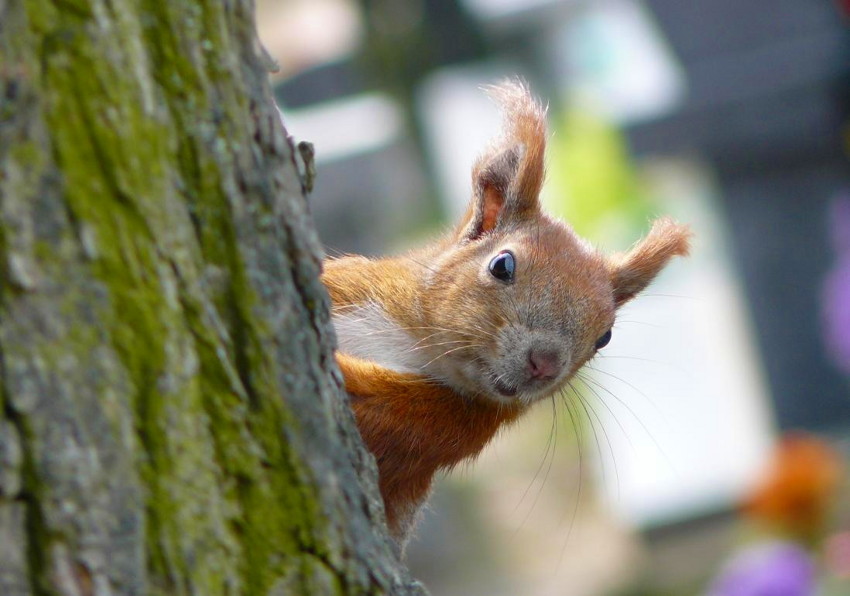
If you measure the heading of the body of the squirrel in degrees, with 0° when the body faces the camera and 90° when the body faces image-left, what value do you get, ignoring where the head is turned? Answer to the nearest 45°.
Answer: approximately 315°
